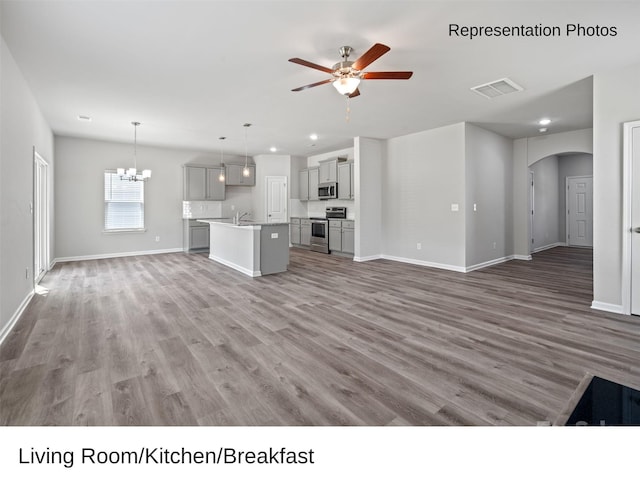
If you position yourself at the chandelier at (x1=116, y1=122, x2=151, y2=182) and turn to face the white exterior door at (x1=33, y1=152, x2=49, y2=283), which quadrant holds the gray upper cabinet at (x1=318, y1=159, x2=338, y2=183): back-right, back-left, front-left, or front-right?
back-left

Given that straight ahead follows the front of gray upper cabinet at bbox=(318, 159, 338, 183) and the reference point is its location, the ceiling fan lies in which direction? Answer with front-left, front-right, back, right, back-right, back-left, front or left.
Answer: front-left

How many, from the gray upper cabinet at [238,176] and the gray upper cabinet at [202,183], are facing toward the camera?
2

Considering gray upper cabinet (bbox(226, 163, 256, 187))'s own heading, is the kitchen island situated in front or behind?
in front

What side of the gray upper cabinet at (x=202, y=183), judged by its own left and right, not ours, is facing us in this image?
front

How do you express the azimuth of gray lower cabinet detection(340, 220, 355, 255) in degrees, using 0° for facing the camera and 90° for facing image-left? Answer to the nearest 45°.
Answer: approximately 45°

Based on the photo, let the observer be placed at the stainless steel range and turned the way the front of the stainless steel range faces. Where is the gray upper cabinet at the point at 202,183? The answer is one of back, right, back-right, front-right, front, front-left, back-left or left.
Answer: front-right

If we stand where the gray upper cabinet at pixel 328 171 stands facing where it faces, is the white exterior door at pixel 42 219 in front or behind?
in front

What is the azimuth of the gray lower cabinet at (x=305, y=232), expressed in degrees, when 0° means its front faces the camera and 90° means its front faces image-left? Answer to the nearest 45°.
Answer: approximately 45°

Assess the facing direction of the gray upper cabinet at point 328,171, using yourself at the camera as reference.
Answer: facing the viewer and to the left of the viewer

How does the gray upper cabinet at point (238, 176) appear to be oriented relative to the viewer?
toward the camera
